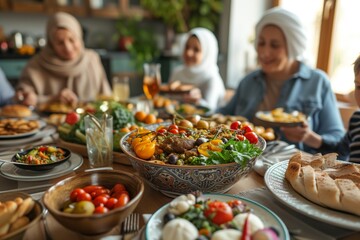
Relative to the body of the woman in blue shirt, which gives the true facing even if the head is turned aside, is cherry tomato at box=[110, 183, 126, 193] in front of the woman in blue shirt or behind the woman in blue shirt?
in front

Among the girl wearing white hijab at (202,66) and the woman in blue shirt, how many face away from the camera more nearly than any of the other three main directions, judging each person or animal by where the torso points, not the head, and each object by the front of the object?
0

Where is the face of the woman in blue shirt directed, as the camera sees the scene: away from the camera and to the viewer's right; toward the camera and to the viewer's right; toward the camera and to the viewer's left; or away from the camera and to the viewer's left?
toward the camera and to the viewer's left

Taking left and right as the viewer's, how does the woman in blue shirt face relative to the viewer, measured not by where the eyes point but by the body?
facing the viewer and to the left of the viewer

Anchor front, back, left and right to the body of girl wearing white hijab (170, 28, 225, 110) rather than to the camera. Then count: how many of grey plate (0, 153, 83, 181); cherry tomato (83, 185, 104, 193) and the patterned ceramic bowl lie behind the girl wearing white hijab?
0

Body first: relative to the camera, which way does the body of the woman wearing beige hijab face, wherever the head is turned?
toward the camera

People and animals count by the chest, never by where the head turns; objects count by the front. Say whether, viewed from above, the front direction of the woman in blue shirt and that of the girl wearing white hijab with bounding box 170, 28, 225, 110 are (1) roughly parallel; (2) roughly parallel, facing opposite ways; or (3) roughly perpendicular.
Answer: roughly parallel

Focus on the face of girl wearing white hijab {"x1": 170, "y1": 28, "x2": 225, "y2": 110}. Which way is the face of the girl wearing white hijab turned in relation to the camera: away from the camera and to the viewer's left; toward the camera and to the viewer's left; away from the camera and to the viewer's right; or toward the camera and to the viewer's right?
toward the camera and to the viewer's left

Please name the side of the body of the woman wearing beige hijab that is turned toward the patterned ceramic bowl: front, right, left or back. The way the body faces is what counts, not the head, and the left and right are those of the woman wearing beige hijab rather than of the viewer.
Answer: front

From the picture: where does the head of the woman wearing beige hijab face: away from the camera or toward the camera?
toward the camera

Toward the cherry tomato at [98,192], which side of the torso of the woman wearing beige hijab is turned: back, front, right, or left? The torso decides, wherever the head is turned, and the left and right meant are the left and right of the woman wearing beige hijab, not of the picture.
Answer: front

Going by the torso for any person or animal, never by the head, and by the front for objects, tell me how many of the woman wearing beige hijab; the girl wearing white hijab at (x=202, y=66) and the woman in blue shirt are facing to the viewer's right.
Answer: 0

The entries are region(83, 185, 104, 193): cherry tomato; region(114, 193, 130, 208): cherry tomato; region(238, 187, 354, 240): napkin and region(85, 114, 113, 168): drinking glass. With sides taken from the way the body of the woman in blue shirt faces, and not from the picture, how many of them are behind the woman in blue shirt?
0

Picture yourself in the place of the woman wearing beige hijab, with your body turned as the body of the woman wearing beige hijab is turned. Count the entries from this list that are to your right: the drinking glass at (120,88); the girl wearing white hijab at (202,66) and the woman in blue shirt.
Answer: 0

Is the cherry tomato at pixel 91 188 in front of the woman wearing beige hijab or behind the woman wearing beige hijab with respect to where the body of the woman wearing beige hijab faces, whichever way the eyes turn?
in front

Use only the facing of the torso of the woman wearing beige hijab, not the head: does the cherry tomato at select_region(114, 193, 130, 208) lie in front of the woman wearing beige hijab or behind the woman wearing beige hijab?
in front

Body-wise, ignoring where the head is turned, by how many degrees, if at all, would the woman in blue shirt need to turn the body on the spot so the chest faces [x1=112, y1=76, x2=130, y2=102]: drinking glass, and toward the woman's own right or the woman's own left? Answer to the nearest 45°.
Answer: approximately 45° to the woman's own right

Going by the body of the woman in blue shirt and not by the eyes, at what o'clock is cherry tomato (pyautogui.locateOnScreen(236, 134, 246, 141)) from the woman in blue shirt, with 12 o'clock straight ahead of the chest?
The cherry tomato is roughly at 11 o'clock from the woman in blue shirt.
